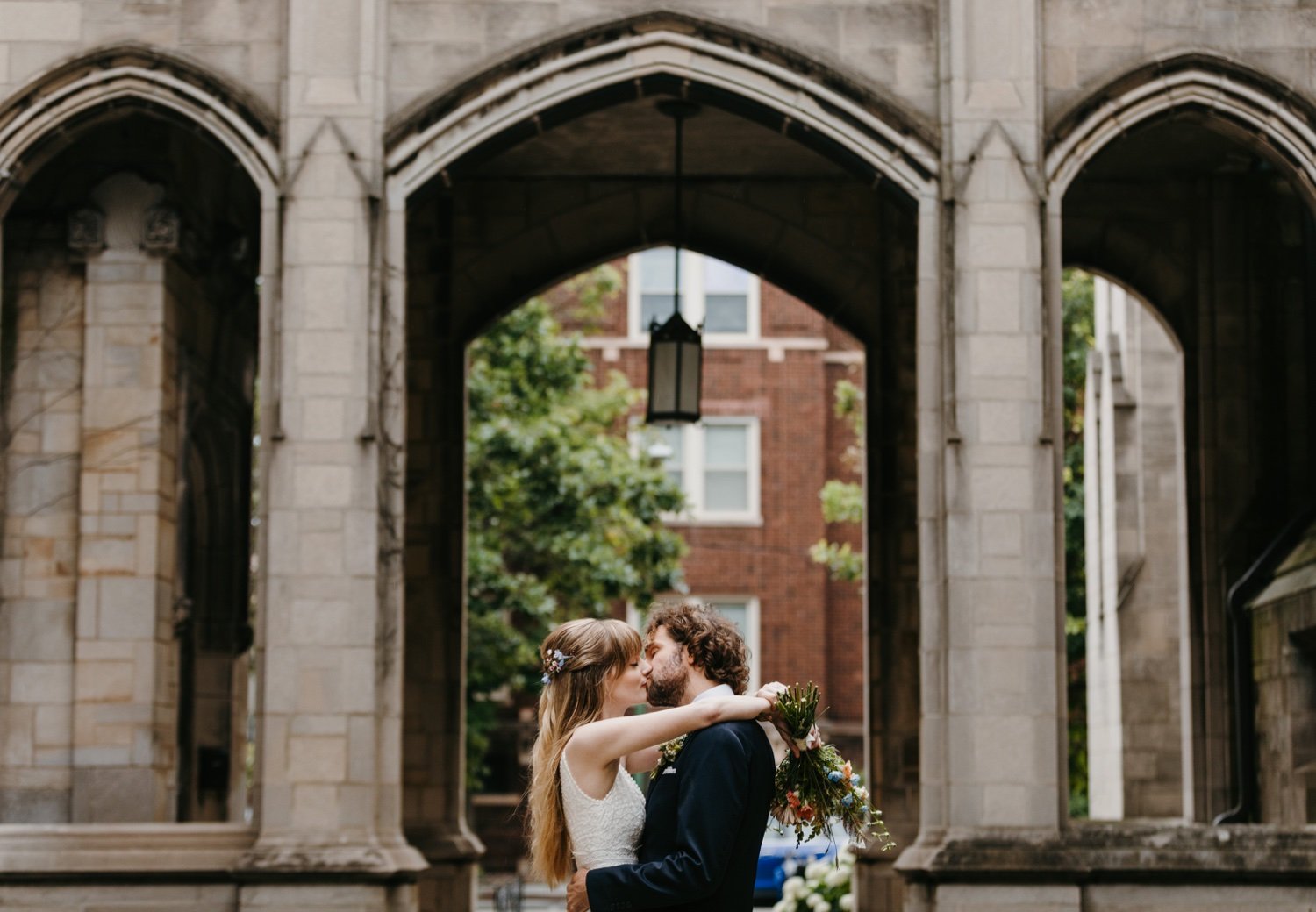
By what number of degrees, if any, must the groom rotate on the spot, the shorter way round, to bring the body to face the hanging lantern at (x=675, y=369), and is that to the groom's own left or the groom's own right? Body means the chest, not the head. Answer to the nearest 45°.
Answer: approximately 90° to the groom's own right

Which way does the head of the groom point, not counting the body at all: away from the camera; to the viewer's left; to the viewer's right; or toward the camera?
to the viewer's left

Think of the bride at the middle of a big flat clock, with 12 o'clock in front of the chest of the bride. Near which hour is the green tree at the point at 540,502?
The green tree is roughly at 9 o'clock from the bride.

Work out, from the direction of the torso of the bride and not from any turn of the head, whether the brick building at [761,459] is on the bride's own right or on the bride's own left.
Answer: on the bride's own left

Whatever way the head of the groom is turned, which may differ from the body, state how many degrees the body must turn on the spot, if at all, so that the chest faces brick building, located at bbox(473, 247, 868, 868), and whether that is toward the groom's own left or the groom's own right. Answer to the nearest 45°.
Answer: approximately 90° to the groom's own right

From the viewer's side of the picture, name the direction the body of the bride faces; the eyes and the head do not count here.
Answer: to the viewer's right

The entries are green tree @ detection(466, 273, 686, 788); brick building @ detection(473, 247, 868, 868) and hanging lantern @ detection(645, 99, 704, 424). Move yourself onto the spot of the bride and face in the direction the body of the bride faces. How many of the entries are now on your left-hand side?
3

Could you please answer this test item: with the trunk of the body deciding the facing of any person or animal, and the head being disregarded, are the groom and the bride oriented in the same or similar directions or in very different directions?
very different directions

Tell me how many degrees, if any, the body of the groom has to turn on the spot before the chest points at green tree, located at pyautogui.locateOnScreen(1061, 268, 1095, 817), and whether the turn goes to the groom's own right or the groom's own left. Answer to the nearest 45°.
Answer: approximately 90° to the groom's own right

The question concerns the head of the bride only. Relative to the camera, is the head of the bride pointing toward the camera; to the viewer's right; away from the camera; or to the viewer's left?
to the viewer's right

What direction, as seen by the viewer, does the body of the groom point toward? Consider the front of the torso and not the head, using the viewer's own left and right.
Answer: facing to the left of the viewer

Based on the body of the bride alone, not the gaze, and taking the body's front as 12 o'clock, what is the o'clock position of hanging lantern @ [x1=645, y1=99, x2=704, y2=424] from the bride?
The hanging lantern is roughly at 9 o'clock from the bride.

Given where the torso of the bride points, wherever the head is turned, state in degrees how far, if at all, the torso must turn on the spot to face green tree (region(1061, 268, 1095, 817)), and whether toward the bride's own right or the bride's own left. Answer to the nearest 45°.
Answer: approximately 90° to the bride's own left
